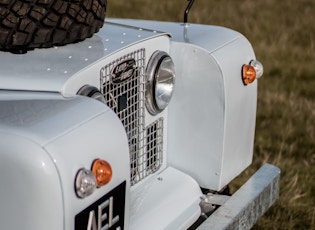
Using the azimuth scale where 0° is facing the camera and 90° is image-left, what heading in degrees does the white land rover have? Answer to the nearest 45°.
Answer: approximately 315°
